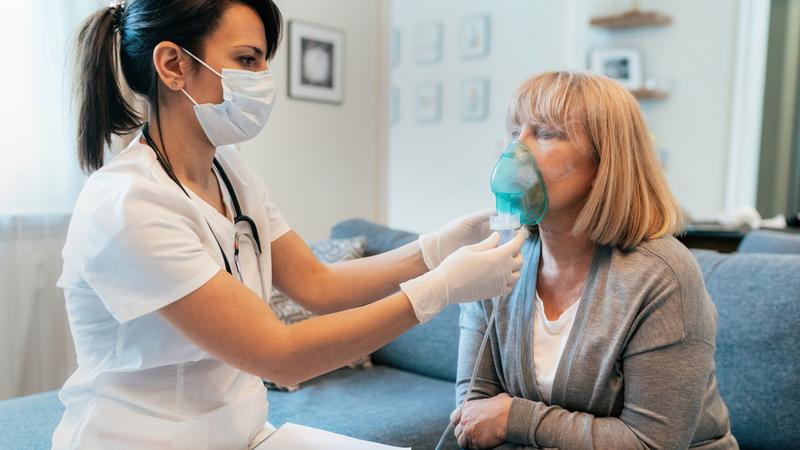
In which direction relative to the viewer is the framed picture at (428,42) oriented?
toward the camera

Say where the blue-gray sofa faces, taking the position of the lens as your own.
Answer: facing the viewer

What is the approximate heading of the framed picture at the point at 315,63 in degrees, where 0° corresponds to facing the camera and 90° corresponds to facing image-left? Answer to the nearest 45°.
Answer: approximately 315°

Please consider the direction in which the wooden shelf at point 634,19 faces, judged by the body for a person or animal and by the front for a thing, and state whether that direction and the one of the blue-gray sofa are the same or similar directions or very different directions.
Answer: same or similar directions

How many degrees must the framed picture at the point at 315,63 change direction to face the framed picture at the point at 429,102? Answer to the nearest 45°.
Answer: approximately 90° to its left

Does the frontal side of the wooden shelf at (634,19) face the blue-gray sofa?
yes

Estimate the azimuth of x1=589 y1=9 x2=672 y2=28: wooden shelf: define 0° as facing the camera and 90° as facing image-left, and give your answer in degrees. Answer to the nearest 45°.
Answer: approximately 0°

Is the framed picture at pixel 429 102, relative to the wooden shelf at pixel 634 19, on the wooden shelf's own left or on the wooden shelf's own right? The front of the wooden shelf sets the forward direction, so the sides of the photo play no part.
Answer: on the wooden shelf's own right

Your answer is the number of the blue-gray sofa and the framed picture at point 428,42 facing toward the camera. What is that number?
2

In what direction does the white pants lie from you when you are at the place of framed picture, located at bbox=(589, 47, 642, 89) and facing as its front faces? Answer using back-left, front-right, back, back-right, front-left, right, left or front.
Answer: front

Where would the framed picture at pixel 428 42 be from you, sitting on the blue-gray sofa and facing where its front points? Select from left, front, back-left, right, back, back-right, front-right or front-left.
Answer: back
